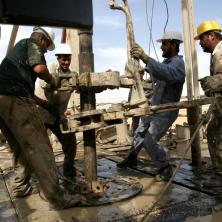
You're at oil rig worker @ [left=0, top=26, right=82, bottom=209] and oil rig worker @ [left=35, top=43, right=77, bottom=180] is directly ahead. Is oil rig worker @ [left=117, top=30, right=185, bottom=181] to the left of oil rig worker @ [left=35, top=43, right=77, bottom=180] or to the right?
right

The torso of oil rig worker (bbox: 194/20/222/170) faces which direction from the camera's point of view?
to the viewer's left

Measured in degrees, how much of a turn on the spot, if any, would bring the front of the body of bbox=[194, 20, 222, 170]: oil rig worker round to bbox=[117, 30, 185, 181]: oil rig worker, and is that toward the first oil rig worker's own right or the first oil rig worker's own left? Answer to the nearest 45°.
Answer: approximately 45° to the first oil rig worker's own right

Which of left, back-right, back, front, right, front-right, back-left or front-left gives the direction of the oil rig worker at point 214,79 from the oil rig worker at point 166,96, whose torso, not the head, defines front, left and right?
back-left

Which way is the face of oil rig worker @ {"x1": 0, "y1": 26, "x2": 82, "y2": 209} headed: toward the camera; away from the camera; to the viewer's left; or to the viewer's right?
to the viewer's right

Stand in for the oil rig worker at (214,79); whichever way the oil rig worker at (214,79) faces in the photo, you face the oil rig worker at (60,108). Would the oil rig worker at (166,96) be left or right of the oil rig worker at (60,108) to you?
right

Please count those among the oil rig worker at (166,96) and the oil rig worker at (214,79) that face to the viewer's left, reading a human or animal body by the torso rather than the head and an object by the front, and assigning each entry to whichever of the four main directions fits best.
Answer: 2

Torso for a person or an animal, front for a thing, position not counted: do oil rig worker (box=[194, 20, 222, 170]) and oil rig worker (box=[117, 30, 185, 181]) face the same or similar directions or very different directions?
same or similar directions

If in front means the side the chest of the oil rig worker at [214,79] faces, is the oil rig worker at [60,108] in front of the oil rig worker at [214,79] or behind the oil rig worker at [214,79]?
in front

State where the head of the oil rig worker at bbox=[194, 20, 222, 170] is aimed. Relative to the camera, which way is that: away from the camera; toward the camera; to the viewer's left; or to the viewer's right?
to the viewer's left

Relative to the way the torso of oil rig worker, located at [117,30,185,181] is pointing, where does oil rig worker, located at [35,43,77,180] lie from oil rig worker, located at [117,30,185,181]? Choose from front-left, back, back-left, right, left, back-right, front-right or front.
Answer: front

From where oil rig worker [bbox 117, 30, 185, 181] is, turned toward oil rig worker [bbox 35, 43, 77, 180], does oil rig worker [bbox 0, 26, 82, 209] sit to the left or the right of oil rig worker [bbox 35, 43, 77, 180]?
left

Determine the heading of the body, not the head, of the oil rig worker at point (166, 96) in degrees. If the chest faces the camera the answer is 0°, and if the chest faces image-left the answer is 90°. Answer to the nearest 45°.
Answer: approximately 90°

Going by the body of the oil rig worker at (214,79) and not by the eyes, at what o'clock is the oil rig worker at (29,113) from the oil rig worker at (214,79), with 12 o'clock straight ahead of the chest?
the oil rig worker at (29,113) is roughly at 11 o'clock from the oil rig worker at (214,79).
